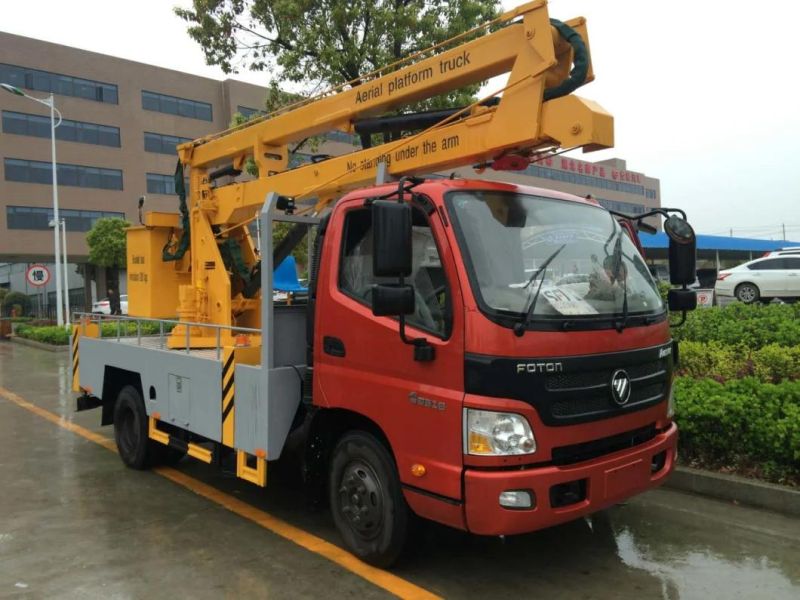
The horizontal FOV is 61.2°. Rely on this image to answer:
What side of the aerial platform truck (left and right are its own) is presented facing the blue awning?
left

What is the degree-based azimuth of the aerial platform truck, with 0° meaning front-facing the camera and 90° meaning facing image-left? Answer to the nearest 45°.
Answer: approximately 315°

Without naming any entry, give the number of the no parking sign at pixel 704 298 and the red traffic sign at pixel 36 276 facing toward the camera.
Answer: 2

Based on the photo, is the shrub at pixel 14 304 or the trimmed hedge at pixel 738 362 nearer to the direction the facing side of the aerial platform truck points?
the trimmed hedge

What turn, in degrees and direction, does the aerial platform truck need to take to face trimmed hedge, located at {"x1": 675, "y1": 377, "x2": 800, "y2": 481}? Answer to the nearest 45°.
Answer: approximately 90° to its left

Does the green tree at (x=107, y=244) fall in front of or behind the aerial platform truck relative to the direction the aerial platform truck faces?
behind

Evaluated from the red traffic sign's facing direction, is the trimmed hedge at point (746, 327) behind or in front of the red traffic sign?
in front

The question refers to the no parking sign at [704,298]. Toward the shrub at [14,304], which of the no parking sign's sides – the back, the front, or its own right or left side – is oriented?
right
